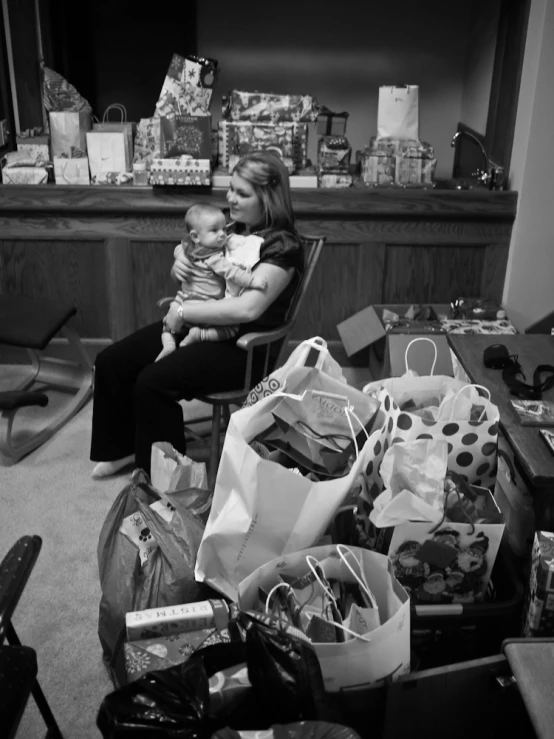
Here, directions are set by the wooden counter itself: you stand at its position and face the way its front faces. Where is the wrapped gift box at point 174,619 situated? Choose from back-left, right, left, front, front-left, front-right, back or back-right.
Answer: front

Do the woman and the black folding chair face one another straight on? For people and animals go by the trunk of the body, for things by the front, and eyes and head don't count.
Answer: no

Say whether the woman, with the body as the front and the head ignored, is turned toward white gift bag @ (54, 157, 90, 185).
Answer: no

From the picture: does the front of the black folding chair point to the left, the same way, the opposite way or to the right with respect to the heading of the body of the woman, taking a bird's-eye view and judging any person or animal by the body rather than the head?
the same way

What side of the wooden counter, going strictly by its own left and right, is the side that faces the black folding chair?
front

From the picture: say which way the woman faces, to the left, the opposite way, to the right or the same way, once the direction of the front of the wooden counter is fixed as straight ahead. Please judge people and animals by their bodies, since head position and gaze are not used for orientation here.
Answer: to the right

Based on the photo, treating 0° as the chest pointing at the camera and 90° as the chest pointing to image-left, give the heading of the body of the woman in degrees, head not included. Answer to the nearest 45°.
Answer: approximately 90°

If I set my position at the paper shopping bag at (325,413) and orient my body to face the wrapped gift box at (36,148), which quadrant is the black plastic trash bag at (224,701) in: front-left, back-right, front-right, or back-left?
back-left

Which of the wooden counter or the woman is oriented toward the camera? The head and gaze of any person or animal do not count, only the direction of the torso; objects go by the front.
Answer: the wooden counter

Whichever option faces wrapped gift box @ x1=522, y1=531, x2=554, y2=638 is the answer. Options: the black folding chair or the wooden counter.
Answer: the wooden counter

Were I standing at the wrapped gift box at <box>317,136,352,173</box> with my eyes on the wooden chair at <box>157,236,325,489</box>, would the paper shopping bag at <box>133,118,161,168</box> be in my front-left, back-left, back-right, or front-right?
front-right

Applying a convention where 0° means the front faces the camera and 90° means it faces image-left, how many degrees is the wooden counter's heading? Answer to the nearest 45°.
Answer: approximately 0°

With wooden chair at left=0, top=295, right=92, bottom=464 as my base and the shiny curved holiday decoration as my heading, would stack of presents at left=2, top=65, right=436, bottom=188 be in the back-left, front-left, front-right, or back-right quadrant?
front-left
